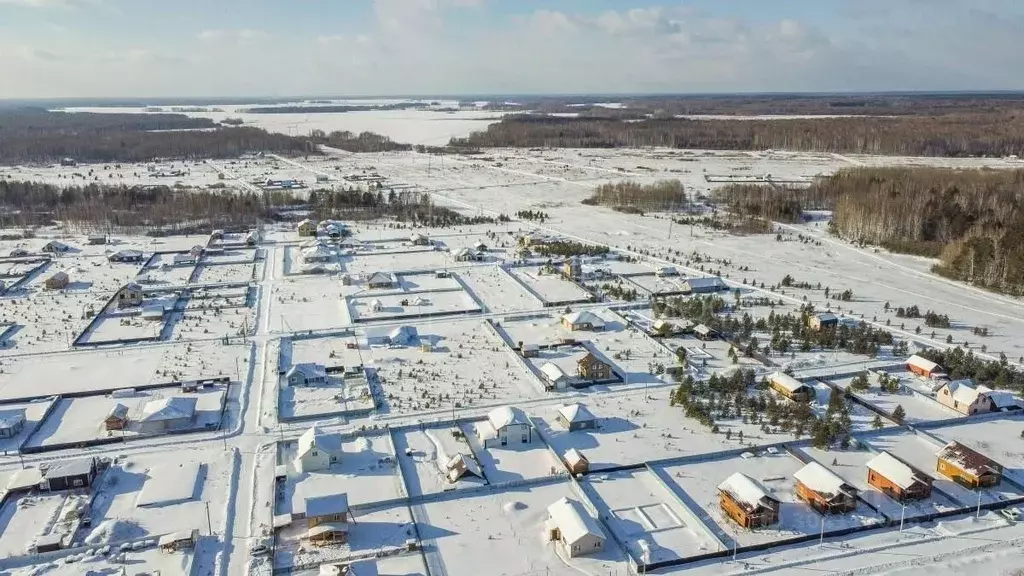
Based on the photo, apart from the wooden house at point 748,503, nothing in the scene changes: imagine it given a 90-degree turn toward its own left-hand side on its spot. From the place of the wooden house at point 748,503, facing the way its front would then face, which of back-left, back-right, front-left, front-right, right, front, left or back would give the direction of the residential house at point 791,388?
front-left

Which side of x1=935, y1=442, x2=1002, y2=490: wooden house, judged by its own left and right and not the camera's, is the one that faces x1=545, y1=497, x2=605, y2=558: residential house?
right

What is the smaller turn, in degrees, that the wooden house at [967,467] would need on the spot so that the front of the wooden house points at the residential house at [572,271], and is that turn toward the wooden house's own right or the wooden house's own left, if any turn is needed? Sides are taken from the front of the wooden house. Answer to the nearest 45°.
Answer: approximately 180°

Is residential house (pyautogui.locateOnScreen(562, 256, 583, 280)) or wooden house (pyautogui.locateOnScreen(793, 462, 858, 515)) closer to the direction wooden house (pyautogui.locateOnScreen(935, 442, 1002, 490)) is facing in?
the wooden house

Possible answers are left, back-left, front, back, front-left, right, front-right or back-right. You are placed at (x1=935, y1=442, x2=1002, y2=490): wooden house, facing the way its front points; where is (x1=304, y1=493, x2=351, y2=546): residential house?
right

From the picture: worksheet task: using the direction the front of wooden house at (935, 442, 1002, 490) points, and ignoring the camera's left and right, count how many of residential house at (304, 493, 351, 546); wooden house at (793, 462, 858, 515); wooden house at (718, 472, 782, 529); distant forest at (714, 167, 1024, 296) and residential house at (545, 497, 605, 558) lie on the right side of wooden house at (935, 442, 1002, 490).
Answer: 4

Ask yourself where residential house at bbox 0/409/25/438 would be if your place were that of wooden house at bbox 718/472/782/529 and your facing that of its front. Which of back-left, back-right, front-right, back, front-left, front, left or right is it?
back-right

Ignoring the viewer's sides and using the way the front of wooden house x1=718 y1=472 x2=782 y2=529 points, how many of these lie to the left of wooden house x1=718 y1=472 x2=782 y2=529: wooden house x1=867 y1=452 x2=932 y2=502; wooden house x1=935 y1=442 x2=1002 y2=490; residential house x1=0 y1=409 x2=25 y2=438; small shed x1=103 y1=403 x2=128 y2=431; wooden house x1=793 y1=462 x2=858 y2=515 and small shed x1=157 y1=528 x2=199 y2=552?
3

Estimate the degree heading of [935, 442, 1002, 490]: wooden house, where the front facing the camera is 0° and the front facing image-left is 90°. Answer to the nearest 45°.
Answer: approximately 315°

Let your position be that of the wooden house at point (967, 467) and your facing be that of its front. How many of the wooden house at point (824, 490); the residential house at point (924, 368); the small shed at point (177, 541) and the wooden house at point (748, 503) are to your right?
3

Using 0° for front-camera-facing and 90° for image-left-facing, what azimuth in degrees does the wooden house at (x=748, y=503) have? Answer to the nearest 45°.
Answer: approximately 315°

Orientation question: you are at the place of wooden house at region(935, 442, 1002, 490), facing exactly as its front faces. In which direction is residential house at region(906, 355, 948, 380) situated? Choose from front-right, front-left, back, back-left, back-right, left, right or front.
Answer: back-left
